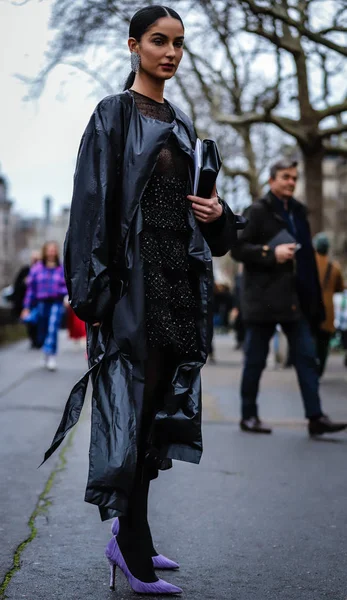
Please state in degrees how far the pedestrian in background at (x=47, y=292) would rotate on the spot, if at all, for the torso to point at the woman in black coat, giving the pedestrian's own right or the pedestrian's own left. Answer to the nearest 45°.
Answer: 0° — they already face them

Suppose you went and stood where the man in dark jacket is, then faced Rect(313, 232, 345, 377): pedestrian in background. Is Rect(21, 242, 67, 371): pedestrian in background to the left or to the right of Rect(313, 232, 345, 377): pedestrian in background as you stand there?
left

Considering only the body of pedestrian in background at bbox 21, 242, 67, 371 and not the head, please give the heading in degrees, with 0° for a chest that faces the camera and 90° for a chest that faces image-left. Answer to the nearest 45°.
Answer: approximately 0°

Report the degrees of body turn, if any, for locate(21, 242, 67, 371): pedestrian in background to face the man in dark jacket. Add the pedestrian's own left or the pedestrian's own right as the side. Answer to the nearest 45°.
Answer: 0° — they already face them

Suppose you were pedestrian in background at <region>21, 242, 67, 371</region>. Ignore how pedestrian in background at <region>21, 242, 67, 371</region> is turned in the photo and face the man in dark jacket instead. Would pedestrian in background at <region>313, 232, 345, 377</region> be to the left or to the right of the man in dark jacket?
left

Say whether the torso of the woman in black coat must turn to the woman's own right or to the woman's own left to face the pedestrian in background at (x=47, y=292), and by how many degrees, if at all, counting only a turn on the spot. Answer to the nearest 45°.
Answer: approximately 135° to the woman's own left

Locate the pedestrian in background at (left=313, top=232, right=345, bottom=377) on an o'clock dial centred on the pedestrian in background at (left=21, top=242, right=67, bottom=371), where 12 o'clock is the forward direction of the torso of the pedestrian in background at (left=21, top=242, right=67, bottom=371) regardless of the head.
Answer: the pedestrian in background at (left=313, top=232, right=345, bottom=377) is roughly at 10 o'clock from the pedestrian in background at (left=21, top=242, right=67, bottom=371).

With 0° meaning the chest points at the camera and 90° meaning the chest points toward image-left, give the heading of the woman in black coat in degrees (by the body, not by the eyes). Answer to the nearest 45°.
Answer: approximately 315°
